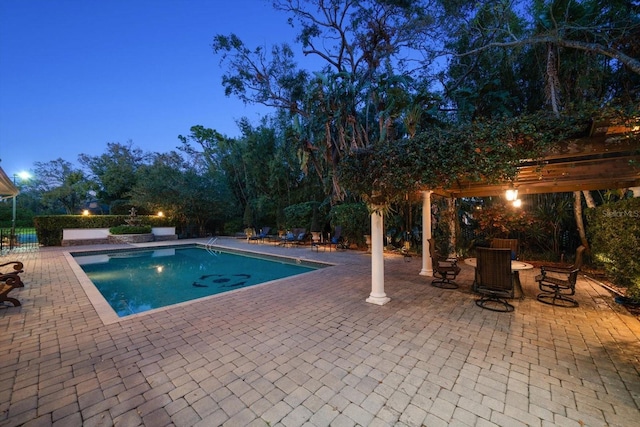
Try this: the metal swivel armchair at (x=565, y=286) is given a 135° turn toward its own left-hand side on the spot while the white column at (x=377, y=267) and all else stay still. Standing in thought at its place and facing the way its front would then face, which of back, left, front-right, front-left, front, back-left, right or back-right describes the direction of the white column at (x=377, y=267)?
right

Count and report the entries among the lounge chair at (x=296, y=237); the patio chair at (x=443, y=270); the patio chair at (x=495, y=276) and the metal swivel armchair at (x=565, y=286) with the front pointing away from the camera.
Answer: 1

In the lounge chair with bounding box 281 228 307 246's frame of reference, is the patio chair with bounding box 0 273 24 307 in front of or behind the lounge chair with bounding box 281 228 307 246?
in front

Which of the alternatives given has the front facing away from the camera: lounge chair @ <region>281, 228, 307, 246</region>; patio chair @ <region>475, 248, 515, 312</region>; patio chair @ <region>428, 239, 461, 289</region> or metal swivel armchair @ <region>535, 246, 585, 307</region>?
patio chair @ <region>475, 248, 515, 312</region>

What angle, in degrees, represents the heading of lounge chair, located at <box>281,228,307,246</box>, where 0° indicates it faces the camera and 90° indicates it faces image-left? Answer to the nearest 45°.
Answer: approximately 45°

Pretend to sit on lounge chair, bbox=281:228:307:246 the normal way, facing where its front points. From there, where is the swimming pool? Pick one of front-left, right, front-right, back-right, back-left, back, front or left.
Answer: front

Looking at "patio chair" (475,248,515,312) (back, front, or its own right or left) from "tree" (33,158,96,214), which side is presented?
left

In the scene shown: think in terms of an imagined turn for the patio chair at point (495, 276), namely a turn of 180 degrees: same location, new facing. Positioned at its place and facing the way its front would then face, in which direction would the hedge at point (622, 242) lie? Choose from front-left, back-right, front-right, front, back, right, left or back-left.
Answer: back-left

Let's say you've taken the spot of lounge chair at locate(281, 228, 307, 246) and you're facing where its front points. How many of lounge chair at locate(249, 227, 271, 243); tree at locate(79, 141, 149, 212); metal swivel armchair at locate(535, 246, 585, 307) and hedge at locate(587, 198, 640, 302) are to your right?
2

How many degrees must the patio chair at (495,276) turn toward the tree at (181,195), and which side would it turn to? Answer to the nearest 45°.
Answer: approximately 90° to its left

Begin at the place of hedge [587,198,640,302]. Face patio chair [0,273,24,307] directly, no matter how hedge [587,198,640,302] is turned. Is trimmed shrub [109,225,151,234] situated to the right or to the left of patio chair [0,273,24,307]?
right

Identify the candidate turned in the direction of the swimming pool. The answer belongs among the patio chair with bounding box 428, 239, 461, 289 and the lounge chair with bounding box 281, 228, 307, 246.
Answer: the lounge chair

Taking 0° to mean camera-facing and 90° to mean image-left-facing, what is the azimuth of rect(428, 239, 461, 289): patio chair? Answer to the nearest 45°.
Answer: approximately 270°

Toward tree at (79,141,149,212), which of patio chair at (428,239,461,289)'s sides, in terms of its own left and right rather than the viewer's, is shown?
back

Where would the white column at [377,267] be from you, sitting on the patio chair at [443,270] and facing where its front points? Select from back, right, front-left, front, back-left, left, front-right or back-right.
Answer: back-right

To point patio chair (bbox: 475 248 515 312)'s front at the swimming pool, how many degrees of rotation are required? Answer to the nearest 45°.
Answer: approximately 90° to its left

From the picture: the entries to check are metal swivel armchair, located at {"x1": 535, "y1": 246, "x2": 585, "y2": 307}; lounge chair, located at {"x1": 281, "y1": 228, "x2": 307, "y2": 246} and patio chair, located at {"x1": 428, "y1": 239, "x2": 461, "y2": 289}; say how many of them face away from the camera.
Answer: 0

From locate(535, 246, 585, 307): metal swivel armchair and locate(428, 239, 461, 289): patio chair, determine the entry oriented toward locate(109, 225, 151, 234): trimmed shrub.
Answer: the metal swivel armchair

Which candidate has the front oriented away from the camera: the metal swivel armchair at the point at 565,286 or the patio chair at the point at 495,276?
the patio chair

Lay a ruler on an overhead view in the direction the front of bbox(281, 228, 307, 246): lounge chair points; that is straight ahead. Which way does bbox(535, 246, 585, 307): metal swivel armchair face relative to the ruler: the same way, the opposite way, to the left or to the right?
to the right

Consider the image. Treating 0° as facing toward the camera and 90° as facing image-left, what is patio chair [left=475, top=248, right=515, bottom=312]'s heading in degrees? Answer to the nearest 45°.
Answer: approximately 180°
